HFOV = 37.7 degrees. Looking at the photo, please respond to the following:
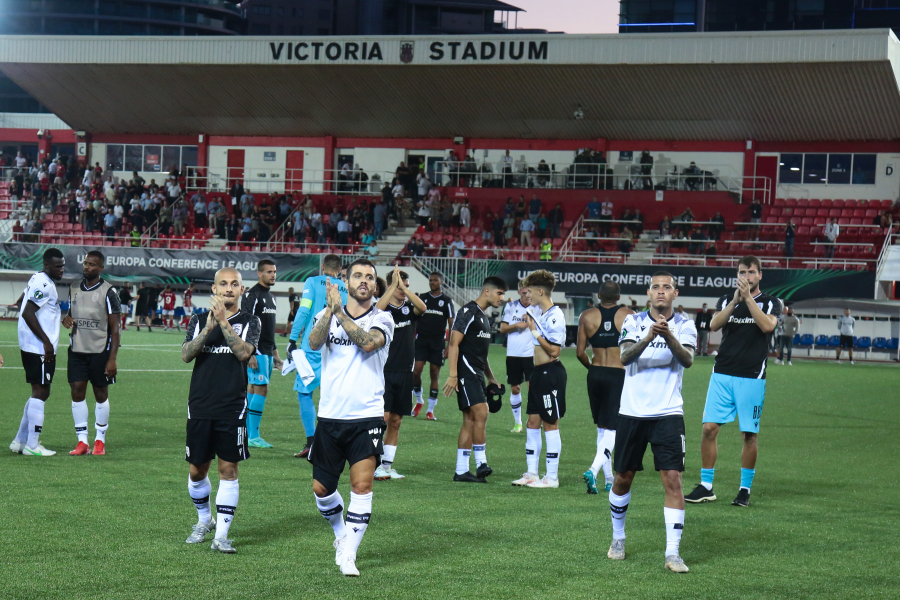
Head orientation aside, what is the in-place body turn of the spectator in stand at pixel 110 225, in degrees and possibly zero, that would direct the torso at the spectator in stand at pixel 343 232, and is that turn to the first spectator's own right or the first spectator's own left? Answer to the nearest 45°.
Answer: approximately 45° to the first spectator's own left

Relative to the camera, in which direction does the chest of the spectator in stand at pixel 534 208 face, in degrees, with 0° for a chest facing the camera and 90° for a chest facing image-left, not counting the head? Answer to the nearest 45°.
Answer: approximately 0°

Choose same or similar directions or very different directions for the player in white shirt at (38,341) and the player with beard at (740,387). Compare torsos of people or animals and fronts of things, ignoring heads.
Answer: very different directions

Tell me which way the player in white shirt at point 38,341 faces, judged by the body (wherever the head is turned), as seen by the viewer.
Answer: to the viewer's right

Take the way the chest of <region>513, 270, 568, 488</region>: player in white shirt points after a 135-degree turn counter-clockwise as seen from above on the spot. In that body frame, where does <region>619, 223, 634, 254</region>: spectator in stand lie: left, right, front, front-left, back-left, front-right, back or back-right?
left

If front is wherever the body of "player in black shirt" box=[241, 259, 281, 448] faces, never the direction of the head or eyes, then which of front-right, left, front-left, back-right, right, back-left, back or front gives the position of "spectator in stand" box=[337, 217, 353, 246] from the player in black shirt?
back-left

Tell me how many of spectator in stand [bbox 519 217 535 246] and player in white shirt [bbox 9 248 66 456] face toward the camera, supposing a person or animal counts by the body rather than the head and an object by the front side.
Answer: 1
